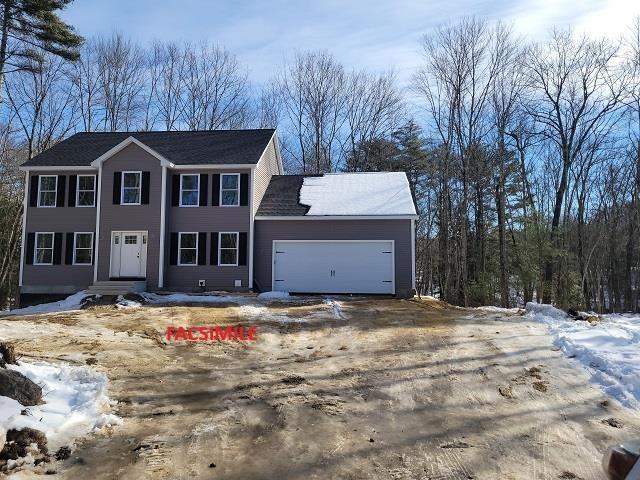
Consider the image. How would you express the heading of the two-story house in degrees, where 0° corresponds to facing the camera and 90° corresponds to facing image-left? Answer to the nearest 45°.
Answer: approximately 0°
